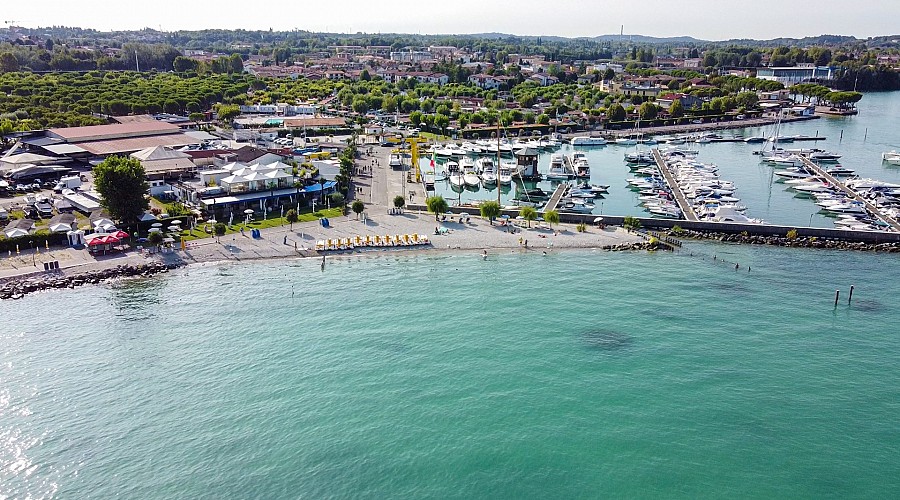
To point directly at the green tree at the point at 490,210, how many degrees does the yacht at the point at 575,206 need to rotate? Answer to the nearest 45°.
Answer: approximately 135° to its right

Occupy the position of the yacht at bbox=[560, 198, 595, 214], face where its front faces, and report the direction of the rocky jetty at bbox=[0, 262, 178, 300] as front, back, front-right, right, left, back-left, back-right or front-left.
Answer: back-right

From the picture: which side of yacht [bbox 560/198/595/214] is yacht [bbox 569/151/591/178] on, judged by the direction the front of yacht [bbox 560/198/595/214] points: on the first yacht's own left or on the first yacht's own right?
on the first yacht's own left

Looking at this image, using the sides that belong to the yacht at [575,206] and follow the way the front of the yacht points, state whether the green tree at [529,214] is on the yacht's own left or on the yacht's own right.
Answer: on the yacht's own right

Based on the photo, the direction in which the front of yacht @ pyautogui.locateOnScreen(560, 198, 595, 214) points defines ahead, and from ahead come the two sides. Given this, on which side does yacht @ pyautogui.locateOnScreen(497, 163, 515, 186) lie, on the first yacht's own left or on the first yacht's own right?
on the first yacht's own left

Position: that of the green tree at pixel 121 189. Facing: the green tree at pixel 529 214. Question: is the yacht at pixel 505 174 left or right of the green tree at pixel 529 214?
left

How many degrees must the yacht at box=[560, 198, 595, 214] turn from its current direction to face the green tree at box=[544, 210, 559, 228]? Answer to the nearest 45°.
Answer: approximately 90° to its right

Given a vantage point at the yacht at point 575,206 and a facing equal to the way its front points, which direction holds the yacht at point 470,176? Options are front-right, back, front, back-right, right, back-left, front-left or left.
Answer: back-left

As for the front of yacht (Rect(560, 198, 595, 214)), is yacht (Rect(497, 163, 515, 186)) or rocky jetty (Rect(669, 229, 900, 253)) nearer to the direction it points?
the rocky jetty

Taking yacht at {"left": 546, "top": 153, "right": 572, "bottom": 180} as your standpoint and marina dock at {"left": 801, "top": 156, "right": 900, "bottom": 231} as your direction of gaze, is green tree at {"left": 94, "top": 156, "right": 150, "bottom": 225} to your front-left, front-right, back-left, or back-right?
back-right

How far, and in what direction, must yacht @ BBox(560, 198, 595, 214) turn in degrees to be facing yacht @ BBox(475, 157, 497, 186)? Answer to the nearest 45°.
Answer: approximately 135° to its left

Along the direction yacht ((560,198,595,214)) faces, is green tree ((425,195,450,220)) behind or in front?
behind

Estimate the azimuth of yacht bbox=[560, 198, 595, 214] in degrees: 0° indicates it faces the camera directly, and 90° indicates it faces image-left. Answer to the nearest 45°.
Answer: approximately 270°

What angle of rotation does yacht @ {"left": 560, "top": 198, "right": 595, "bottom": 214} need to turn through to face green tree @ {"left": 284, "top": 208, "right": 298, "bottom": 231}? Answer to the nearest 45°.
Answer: approximately 135° to its right

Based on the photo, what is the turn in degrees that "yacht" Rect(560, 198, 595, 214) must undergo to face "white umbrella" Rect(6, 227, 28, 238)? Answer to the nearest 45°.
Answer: approximately 135° to its right
